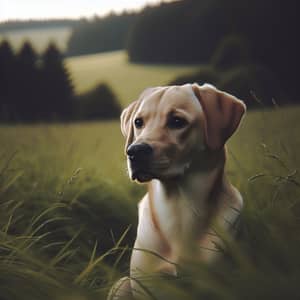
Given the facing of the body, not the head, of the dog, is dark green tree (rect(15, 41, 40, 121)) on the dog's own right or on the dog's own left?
on the dog's own right

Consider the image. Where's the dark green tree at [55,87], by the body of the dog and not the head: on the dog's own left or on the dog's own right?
on the dog's own right

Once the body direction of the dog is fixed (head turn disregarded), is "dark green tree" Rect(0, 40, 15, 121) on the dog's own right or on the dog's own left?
on the dog's own right

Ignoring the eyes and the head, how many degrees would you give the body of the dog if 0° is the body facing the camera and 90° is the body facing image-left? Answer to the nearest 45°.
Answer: approximately 45°
